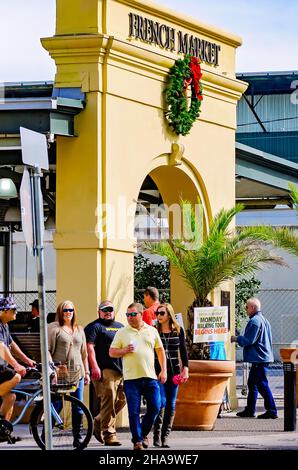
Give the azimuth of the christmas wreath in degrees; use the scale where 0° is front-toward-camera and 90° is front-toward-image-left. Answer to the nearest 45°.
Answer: approximately 315°

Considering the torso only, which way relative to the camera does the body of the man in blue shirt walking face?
to the viewer's left

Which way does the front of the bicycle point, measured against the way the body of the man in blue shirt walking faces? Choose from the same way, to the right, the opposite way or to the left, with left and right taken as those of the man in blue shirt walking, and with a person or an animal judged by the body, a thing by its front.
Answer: the opposite way

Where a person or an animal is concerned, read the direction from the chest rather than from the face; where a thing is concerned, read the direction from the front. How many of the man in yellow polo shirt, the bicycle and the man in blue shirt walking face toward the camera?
1

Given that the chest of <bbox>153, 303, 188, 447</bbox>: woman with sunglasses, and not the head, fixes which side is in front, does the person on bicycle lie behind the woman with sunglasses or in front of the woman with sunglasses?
in front

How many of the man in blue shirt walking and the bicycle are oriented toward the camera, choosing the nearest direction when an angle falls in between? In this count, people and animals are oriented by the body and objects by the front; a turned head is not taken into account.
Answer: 0

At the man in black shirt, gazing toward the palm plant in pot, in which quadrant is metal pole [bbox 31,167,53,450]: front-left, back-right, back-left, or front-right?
back-right

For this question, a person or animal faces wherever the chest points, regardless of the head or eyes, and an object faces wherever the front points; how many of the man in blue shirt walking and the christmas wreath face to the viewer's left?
1

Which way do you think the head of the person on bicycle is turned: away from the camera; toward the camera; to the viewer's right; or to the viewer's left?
to the viewer's right

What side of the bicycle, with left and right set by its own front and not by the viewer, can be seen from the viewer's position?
right
